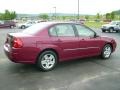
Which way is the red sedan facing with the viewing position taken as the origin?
facing away from the viewer and to the right of the viewer
